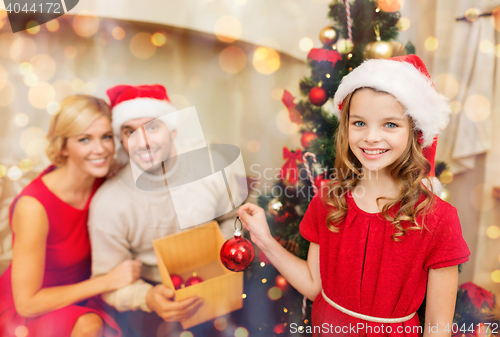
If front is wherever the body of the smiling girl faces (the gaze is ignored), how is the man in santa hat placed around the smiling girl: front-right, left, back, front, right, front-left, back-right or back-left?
right

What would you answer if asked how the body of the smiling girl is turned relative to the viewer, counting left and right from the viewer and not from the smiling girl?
facing the viewer

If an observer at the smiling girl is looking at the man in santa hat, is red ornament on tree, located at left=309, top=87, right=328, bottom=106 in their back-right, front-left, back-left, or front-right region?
front-right

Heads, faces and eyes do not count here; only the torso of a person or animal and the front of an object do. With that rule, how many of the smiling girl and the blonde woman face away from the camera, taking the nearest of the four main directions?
0

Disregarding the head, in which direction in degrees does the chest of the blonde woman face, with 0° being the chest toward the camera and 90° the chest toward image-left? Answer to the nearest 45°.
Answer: approximately 315°

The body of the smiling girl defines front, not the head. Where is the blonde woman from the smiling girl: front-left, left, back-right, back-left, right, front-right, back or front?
right
